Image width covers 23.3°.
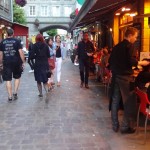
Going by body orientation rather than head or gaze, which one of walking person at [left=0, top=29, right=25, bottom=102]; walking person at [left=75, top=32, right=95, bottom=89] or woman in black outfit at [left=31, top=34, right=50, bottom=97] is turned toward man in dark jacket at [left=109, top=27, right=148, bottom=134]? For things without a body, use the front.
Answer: walking person at [left=75, top=32, right=95, bottom=89]

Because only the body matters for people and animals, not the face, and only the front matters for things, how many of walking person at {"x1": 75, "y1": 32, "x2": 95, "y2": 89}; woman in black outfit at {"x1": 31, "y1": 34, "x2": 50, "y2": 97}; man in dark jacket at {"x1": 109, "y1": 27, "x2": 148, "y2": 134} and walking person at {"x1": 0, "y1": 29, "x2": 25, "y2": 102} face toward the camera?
1

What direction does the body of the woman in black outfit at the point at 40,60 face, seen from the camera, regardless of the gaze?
away from the camera

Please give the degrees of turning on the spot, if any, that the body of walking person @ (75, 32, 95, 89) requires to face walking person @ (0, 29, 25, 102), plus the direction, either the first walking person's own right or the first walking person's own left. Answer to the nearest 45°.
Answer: approximately 45° to the first walking person's own right

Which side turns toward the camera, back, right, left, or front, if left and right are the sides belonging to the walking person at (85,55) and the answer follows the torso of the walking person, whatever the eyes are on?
front

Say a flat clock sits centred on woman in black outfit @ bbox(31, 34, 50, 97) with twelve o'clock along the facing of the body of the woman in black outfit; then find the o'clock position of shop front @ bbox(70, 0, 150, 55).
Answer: The shop front is roughly at 2 o'clock from the woman in black outfit.

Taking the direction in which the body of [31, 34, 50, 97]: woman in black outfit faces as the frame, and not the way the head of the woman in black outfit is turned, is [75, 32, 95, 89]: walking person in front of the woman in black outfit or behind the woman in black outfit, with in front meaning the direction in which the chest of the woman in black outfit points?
in front

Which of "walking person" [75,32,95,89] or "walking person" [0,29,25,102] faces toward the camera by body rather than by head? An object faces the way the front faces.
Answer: "walking person" [75,32,95,89]

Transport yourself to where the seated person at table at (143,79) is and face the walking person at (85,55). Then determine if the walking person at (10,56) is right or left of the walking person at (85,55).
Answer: left

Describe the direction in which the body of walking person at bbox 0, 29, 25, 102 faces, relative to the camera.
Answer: away from the camera

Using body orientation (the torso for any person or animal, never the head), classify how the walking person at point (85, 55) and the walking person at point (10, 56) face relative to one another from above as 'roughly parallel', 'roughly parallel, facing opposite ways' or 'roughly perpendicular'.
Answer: roughly parallel, facing opposite ways

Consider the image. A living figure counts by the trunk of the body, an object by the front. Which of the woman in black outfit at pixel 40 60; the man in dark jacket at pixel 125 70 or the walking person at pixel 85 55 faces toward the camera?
the walking person

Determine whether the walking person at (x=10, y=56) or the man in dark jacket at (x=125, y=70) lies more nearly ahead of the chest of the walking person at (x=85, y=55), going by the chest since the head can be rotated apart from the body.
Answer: the man in dark jacket

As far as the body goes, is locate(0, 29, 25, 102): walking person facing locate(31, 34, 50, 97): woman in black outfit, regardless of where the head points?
no

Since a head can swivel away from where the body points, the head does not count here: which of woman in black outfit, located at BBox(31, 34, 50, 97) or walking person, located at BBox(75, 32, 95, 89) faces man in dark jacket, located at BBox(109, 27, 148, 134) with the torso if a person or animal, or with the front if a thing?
the walking person

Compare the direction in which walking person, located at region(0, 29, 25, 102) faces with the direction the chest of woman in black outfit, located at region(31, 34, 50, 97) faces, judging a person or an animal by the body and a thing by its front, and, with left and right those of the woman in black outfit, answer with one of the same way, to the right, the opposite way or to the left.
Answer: the same way

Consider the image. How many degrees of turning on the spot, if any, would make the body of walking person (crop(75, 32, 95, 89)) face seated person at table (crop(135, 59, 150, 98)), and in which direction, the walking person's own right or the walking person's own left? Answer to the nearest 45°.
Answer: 0° — they already face them
